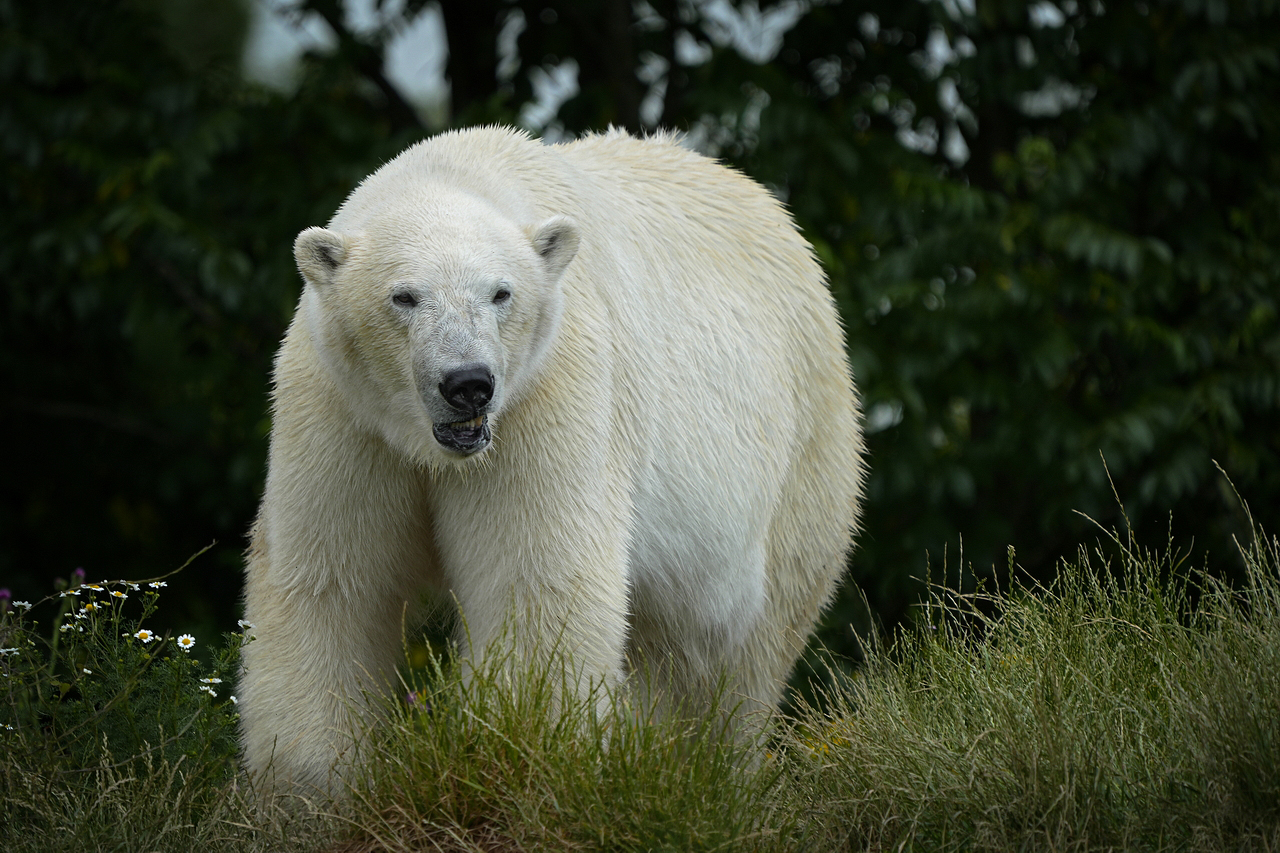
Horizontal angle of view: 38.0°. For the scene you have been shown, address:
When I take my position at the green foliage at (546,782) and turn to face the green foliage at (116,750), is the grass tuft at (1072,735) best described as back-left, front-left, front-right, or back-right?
back-right

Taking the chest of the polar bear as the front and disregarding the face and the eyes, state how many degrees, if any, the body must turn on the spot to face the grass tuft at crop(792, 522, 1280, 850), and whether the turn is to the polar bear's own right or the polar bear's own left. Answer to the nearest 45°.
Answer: approximately 90° to the polar bear's own left

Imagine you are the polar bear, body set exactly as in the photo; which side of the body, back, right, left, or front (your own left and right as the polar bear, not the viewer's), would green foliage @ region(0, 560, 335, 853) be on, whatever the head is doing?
front

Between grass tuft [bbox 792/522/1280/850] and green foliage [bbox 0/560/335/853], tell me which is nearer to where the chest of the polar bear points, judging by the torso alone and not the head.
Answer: the green foliage

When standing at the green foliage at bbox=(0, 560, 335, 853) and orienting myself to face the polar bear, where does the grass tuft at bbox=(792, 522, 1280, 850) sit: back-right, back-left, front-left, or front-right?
front-right

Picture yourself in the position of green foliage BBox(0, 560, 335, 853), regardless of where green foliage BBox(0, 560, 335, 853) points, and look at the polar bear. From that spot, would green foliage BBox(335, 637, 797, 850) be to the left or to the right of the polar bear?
right

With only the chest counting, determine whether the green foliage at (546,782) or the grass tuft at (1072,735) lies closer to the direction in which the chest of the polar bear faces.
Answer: the green foliage

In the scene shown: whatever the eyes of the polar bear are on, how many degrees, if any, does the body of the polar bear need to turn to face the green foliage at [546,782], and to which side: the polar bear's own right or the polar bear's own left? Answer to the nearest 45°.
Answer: approximately 45° to the polar bear's own left

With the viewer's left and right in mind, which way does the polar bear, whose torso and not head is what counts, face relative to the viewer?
facing the viewer and to the left of the viewer

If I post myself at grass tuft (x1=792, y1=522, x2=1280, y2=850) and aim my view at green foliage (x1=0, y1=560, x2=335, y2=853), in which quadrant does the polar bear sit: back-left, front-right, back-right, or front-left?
front-right
